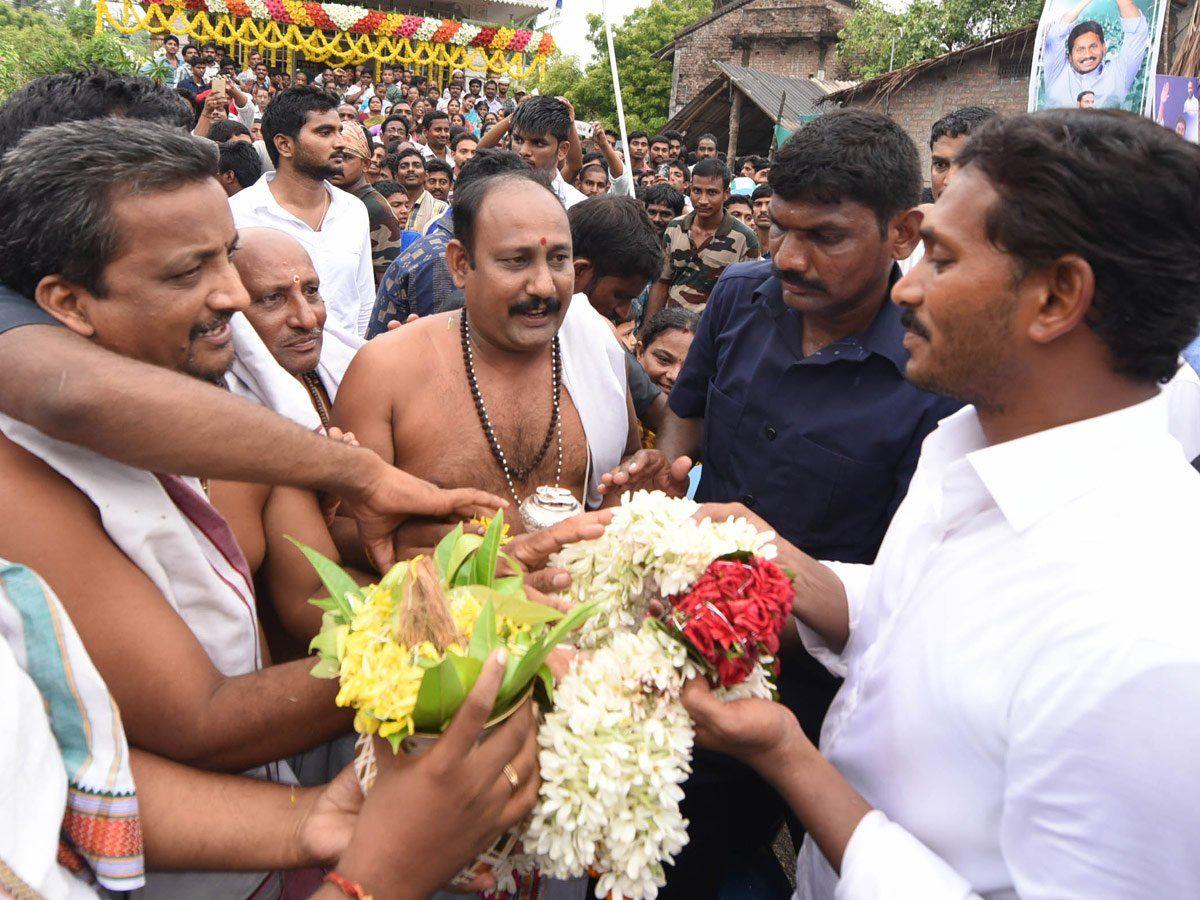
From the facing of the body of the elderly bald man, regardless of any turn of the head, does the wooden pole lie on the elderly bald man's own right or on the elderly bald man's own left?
on the elderly bald man's own left

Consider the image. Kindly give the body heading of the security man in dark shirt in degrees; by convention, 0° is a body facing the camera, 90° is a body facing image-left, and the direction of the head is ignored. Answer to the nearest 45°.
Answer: approximately 45°

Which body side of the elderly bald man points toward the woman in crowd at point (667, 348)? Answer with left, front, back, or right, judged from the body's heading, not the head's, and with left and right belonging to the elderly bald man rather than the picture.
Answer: left

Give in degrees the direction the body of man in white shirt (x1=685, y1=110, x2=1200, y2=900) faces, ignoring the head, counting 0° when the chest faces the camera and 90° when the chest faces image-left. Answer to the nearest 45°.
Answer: approximately 90°

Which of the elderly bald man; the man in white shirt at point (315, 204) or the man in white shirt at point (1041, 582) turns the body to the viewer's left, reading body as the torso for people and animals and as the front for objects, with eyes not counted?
the man in white shirt at point (1041, 582)

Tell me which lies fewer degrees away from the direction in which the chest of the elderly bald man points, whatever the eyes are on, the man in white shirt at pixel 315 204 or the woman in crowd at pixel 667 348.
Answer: the woman in crowd

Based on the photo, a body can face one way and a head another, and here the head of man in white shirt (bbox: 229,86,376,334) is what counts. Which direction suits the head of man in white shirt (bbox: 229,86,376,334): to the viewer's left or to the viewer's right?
to the viewer's right
